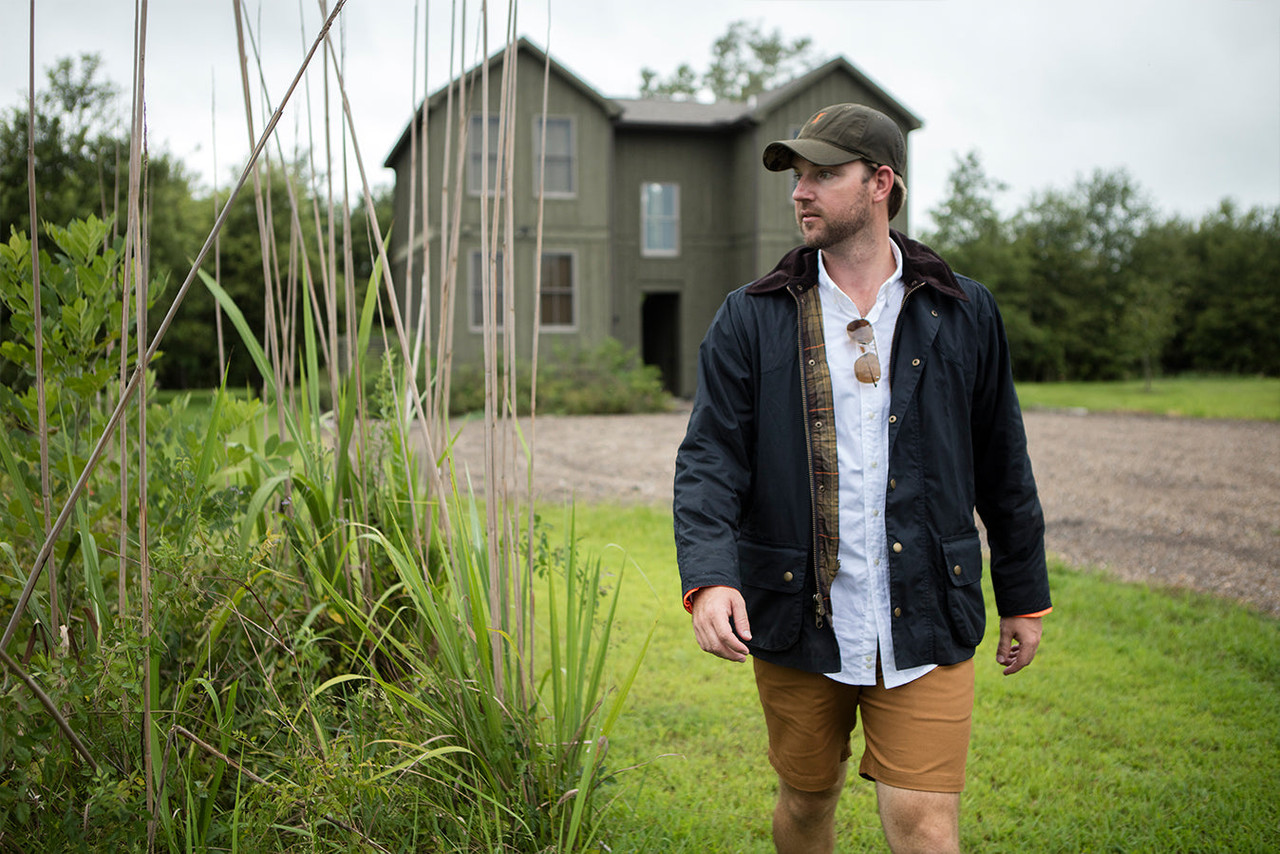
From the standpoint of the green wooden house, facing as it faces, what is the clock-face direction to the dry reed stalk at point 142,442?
The dry reed stalk is roughly at 12 o'clock from the green wooden house.

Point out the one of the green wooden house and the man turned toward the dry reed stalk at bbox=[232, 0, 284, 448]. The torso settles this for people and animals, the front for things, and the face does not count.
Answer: the green wooden house

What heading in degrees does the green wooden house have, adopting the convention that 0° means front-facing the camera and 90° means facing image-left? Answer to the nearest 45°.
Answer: approximately 0°

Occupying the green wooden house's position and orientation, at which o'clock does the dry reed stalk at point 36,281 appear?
The dry reed stalk is roughly at 12 o'clock from the green wooden house.

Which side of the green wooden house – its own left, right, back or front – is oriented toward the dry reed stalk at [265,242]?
front

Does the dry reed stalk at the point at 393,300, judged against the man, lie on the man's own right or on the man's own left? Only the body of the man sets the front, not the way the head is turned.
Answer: on the man's own right

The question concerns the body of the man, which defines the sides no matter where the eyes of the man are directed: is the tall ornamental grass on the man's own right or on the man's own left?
on the man's own right

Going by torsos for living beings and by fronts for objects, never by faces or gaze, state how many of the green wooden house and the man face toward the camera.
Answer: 2

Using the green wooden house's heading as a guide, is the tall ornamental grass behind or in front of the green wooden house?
in front

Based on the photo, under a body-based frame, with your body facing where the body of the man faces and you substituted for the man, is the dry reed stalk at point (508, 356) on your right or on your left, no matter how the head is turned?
on your right

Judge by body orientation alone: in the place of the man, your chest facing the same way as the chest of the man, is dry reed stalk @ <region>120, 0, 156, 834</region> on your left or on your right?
on your right

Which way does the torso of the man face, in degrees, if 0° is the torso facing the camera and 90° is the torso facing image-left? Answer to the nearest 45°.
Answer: approximately 0°
